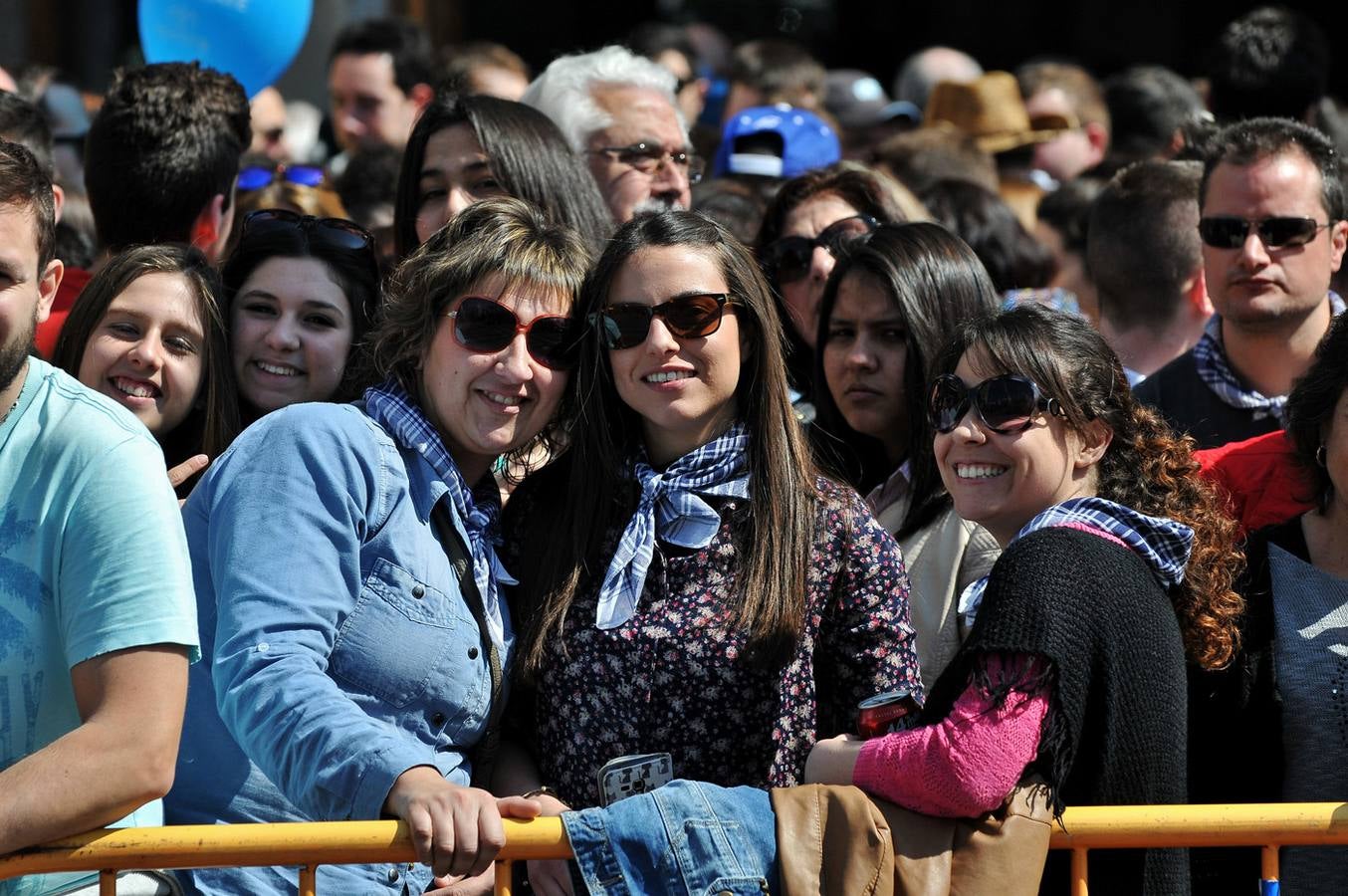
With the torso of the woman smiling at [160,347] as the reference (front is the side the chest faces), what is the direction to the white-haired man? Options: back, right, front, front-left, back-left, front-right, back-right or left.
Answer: back-left

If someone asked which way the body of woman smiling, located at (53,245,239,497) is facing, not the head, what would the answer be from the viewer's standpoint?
toward the camera

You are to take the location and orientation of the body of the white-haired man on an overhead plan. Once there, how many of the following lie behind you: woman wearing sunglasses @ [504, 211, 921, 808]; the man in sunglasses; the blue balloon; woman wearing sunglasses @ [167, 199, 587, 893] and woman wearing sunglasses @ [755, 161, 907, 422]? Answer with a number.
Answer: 1

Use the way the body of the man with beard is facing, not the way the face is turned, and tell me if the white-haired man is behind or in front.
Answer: behind

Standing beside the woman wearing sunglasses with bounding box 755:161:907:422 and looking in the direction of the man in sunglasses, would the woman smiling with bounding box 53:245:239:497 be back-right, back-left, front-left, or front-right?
back-right

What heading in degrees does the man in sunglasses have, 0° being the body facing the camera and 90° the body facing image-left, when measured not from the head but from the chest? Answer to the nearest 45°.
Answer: approximately 45°

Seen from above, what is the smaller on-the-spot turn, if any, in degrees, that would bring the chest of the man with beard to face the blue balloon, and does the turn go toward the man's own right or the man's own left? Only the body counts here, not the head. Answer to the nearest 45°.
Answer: approximately 135° to the man's own right

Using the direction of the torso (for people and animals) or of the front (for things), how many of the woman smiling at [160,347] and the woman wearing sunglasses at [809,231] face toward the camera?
2

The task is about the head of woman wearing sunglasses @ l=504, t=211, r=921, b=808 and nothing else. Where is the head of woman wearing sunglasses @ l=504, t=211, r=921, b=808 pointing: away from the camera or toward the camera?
toward the camera

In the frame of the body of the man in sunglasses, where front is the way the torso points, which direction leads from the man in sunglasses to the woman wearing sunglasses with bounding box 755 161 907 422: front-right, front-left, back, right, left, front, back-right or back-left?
front-right

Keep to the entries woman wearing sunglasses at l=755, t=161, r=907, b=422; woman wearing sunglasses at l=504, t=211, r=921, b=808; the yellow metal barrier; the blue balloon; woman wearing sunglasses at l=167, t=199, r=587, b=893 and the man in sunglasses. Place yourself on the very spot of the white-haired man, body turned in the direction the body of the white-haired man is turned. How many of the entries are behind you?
1

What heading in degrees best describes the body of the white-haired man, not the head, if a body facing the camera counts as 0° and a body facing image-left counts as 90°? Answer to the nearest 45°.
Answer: approximately 315°
